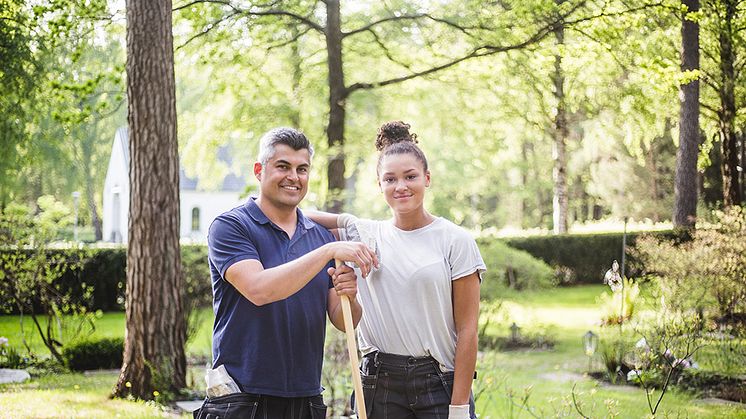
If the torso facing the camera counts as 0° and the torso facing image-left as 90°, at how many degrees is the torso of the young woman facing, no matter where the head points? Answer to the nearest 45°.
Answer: approximately 0°

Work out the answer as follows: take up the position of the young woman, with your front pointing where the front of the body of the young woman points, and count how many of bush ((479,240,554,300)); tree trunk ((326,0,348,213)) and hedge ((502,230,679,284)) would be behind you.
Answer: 3

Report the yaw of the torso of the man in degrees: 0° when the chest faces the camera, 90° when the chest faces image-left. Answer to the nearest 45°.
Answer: approximately 315°

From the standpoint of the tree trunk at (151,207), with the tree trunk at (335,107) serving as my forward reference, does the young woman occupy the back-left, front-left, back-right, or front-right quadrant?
back-right

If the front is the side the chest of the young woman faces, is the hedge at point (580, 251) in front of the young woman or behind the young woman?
behind

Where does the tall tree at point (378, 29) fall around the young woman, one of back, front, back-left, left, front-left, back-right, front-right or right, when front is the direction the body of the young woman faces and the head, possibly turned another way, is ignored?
back

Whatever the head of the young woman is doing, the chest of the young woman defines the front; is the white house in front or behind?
behind

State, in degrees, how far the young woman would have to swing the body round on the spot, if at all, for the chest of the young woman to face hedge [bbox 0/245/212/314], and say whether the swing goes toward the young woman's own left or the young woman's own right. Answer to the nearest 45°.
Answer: approximately 135° to the young woman's own right

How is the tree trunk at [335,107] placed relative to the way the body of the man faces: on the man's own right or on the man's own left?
on the man's own left
